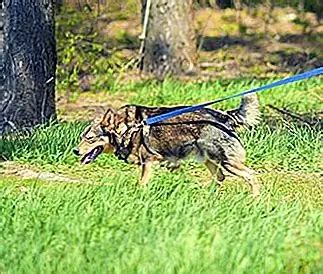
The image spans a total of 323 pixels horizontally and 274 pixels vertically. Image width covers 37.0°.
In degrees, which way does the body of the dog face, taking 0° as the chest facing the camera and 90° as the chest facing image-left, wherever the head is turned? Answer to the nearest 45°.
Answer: approximately 90°

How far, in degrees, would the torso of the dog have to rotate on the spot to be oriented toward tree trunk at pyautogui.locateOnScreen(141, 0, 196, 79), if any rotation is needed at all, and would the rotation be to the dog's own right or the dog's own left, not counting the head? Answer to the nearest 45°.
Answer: approximately 90° to the dog's own right
